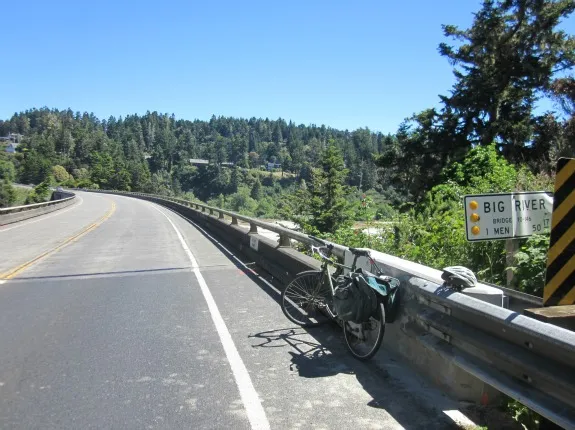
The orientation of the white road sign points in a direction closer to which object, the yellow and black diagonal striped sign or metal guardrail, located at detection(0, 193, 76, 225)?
the yellow and black diagonal striped sign

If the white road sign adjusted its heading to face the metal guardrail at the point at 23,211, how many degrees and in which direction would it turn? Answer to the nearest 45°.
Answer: approximately 135° to its right

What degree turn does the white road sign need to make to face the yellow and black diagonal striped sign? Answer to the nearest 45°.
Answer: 0° — it already faces it

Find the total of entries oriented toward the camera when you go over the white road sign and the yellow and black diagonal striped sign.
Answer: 2

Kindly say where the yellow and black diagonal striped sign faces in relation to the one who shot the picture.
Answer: facing the viewer

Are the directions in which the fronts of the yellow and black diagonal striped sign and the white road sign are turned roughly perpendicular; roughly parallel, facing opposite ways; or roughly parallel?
roughly parallel

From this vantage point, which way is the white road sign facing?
toward the camera

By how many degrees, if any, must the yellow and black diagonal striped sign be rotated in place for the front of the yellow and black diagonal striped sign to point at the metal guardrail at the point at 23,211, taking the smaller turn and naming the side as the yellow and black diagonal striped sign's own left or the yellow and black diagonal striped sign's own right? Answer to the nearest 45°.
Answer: approximately 135° to the yellow and black diagonal striped sign's own right

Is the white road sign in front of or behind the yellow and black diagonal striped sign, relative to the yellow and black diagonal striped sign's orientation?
behind

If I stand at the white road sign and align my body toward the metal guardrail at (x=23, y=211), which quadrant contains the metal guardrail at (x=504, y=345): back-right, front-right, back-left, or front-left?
back-left
